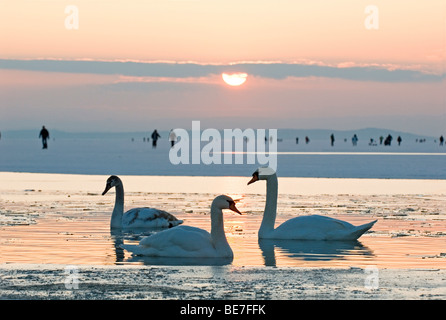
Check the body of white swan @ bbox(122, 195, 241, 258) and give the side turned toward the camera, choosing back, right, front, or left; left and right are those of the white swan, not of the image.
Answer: right

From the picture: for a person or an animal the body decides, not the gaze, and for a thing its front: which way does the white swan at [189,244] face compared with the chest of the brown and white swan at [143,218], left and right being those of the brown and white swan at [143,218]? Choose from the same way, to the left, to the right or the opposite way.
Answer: the opposite way

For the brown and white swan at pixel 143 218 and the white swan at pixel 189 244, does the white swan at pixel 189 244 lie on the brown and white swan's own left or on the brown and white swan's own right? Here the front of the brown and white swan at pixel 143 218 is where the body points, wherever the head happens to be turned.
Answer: on the brown and white swan's own left

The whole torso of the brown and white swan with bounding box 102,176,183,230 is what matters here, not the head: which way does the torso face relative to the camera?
to the viewer's left

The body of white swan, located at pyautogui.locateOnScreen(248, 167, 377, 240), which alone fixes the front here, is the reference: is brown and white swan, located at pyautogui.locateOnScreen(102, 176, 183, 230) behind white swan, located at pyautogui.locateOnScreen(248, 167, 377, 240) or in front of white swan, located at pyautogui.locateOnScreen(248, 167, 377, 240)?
in front

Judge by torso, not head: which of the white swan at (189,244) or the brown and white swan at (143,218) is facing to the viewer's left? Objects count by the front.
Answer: the brown and white swan at (143,218)

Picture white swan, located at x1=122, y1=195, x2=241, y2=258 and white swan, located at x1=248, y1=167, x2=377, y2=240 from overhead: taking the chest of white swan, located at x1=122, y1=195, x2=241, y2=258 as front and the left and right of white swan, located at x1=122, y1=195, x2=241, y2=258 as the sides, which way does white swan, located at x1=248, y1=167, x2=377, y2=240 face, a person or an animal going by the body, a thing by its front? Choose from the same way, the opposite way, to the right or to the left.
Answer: the opposite way

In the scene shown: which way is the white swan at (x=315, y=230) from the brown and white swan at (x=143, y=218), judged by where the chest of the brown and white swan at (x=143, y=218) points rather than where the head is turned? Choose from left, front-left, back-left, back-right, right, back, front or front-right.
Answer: back-left

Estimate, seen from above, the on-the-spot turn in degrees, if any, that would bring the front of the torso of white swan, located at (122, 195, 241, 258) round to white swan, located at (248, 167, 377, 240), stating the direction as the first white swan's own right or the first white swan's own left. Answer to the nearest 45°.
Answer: approximately 45° to the first white swan's own left

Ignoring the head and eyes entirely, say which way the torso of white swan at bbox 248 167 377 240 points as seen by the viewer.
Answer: to the viewer's left

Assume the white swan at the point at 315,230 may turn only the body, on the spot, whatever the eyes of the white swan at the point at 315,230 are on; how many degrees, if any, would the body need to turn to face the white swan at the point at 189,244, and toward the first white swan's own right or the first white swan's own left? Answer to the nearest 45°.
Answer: approximately 45° to the first white swan's own left

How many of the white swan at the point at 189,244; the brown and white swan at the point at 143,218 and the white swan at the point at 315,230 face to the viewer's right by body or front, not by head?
1
